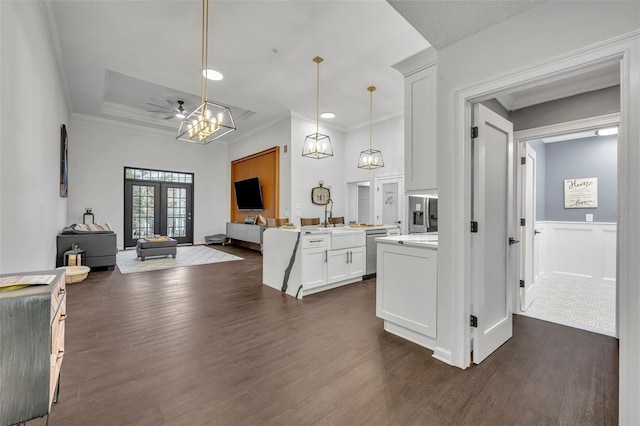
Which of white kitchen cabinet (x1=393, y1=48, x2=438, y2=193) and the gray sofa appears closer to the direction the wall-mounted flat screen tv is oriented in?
the gray sofa

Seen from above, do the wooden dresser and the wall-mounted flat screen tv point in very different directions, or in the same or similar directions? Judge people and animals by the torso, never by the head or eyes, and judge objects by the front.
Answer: very different directions

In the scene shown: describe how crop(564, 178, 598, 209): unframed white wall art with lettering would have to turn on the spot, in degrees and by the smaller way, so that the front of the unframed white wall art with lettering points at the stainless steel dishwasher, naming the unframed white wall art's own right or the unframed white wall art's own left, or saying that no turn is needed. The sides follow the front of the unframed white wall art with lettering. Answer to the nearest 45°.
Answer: approximately 45° to the unframed white wall art's own right

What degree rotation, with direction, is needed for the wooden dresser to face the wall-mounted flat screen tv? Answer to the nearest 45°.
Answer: approximately 45° to its left

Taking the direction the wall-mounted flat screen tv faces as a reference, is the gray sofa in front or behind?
in front

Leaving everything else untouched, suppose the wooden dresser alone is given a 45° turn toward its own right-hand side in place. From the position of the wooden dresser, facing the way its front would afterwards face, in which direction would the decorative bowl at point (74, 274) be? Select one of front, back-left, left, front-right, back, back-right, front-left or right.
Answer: back-left

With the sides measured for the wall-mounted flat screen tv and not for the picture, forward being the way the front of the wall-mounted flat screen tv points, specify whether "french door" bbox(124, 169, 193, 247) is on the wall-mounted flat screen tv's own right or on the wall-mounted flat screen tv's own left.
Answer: on the wall-mounted flat screen tv's own right

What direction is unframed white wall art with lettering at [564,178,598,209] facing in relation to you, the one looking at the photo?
facing the viewer

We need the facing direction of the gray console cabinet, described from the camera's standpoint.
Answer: facing the viewer and to the left of the viewer

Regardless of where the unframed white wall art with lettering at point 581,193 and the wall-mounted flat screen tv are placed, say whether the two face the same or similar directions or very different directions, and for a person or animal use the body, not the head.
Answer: same or similar directions

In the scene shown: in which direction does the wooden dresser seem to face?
to the viewer's right

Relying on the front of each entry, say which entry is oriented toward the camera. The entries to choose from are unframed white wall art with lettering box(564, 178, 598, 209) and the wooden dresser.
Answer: the unframed white wall art with lettering

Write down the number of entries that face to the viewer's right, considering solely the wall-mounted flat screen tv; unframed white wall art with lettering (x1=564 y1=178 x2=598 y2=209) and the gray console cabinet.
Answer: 0

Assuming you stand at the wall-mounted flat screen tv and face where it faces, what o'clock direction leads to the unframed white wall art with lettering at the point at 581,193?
The unframed white wall art with lettering is roughly at 9 o'clock from the wall-mounted flat screen tv.

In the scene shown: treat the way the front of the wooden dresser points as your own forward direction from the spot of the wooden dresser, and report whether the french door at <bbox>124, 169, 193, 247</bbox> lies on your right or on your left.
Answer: on your left
